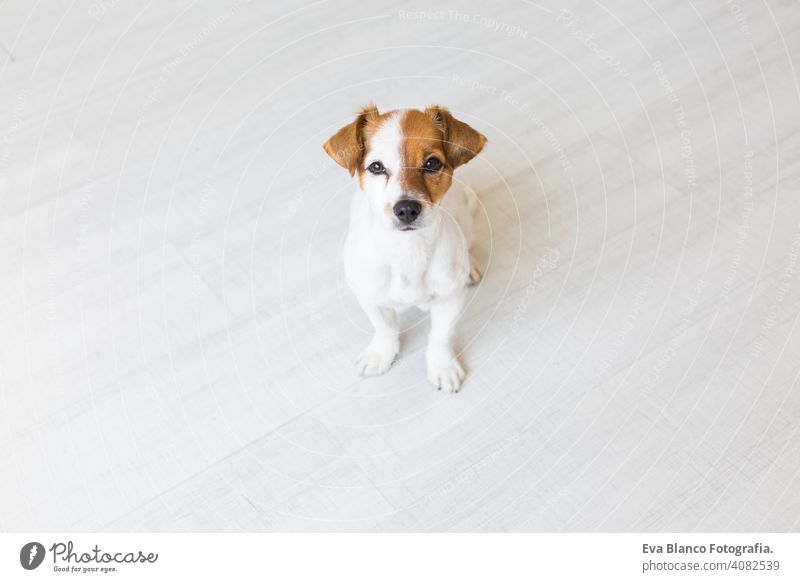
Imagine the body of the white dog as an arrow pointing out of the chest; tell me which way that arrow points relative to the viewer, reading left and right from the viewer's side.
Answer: facing the viewer
